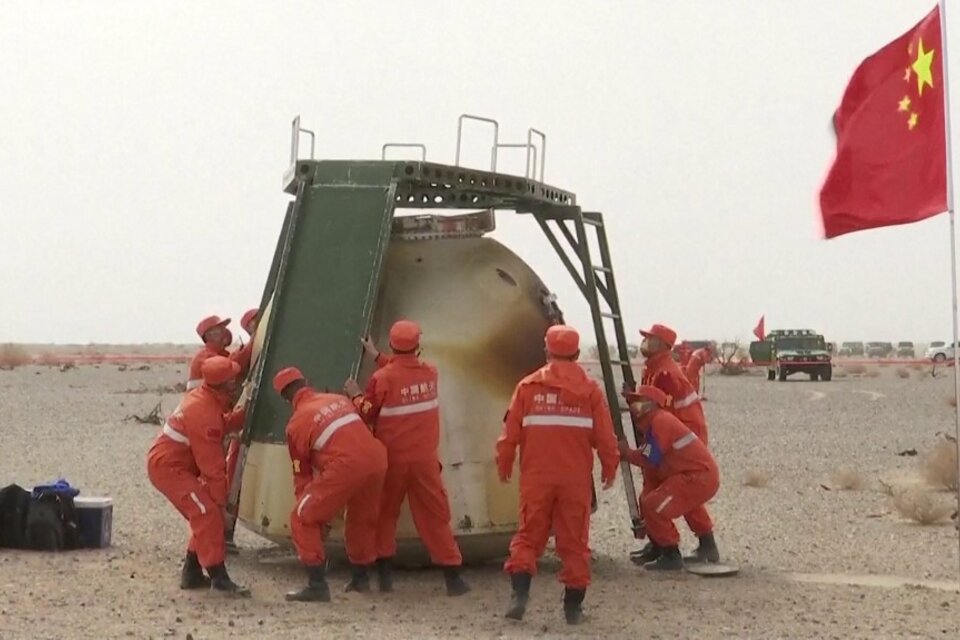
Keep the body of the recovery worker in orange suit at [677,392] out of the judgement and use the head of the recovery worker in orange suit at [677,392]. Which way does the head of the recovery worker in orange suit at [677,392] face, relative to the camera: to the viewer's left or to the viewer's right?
to the viewer's left

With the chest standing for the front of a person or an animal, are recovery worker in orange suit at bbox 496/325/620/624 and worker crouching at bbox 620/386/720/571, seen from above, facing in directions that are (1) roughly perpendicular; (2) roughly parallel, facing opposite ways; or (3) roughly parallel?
roughly perpendicular

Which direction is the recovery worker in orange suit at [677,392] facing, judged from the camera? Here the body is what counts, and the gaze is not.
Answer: to the viewer's left

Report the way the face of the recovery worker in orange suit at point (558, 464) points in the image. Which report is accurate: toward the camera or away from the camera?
away from the camera

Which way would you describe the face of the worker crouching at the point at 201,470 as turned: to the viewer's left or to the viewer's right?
to the viewer's right

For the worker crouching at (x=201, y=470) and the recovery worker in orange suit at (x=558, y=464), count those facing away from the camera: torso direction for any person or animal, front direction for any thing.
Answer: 1

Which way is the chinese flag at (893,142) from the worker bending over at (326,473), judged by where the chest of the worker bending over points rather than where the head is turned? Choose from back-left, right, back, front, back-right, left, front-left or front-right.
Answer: back-right

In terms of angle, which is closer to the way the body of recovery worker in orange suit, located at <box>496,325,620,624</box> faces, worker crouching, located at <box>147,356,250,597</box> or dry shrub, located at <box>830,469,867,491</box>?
the dry shrub

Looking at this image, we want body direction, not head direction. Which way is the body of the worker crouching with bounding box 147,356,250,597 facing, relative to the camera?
to the viewer's right

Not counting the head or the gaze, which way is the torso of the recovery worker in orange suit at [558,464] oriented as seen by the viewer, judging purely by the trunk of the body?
away from the camera

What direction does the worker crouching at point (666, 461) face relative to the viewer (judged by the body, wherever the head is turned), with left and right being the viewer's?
facing to the left of the viewer
